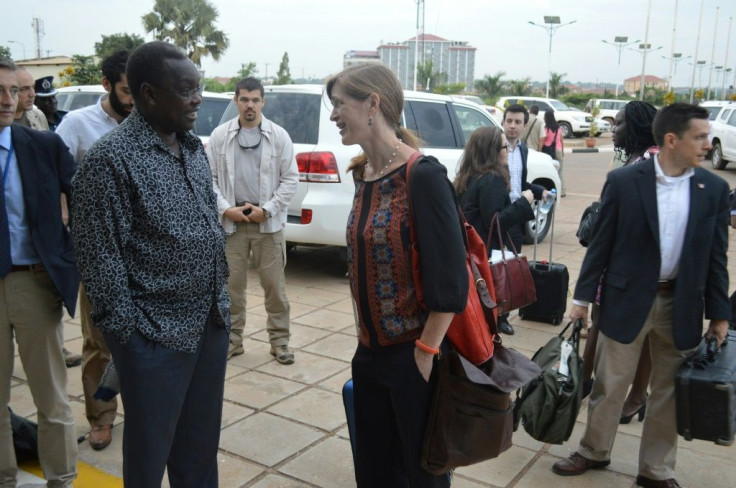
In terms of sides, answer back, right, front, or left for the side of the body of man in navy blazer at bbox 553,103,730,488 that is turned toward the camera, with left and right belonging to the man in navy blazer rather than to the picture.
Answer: front

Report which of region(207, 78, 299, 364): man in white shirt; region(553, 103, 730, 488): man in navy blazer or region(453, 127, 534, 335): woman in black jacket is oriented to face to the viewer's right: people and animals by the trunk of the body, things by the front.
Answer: the woman in black jacket

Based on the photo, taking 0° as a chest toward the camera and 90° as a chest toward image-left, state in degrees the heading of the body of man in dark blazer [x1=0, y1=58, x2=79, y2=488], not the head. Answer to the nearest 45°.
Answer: approximately 0°

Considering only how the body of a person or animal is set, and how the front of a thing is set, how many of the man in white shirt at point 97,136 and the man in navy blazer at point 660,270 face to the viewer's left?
0

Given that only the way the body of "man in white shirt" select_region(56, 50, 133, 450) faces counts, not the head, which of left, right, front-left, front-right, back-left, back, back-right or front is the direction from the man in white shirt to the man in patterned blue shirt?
front-right

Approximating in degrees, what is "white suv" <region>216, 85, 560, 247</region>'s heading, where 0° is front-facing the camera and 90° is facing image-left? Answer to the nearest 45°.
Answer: approximately 225°

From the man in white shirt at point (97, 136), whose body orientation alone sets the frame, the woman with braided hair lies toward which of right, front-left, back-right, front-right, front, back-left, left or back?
front-left

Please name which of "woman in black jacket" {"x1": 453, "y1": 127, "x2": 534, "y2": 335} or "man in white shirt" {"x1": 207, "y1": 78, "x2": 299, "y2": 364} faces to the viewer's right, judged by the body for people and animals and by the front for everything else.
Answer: the woman in black jacket

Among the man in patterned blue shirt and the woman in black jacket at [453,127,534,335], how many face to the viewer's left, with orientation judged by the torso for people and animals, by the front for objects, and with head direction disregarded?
0

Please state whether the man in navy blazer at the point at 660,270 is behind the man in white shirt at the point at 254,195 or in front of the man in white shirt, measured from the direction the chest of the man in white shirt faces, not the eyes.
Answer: in front

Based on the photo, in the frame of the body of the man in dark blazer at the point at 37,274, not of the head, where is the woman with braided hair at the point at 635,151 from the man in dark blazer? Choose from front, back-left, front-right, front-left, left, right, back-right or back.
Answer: left

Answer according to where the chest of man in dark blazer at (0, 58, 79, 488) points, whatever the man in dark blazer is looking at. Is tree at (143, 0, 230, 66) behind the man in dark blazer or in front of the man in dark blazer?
behind

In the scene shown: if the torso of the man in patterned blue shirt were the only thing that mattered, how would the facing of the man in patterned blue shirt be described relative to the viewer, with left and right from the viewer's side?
facing the viewer and to the right of the viewer

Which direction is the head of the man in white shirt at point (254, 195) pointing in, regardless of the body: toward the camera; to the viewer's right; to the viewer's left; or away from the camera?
toward the camera
